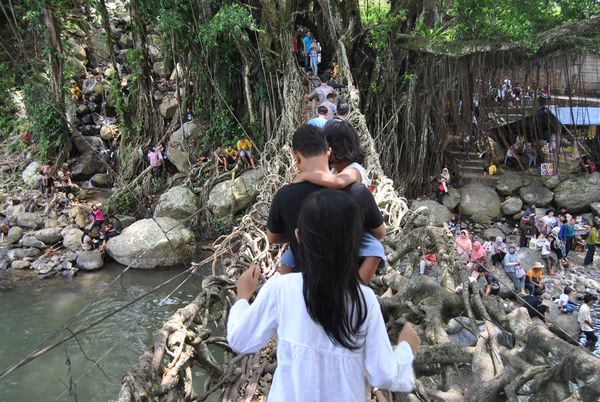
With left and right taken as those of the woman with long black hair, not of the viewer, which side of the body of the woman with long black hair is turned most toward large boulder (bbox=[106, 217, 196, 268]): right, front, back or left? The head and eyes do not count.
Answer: front

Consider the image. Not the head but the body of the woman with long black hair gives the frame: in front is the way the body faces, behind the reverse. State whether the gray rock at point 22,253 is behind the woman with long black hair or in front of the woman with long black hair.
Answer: in front

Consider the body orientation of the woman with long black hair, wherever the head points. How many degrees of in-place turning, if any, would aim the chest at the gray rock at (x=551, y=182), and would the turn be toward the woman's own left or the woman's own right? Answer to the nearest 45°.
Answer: approximately 45° to the woman's own right

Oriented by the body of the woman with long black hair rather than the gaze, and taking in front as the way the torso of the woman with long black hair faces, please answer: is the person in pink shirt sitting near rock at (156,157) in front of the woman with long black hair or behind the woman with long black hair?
in front

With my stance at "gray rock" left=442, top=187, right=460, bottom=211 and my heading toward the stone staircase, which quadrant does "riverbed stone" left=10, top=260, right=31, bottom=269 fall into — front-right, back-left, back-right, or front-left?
back-left

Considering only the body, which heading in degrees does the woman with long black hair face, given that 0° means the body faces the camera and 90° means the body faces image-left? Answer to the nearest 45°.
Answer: approximately 180°

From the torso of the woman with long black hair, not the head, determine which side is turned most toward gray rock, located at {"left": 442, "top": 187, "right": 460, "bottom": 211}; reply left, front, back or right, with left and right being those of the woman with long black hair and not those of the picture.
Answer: front

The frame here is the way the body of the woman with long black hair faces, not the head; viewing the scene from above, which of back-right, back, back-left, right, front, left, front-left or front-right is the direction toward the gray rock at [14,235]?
front-left

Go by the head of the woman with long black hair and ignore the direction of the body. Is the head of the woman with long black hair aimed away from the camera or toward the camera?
away from the camera

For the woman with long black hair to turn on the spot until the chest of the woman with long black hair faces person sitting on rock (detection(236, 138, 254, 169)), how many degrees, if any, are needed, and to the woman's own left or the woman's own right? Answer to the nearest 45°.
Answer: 0° — they already face them

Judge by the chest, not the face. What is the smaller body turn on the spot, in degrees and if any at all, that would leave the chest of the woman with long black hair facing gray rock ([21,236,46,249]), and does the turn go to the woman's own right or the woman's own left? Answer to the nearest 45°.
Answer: approximately 45° to the woman's own left

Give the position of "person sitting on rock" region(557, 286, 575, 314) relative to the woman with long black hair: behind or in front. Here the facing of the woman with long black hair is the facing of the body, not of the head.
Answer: in front
